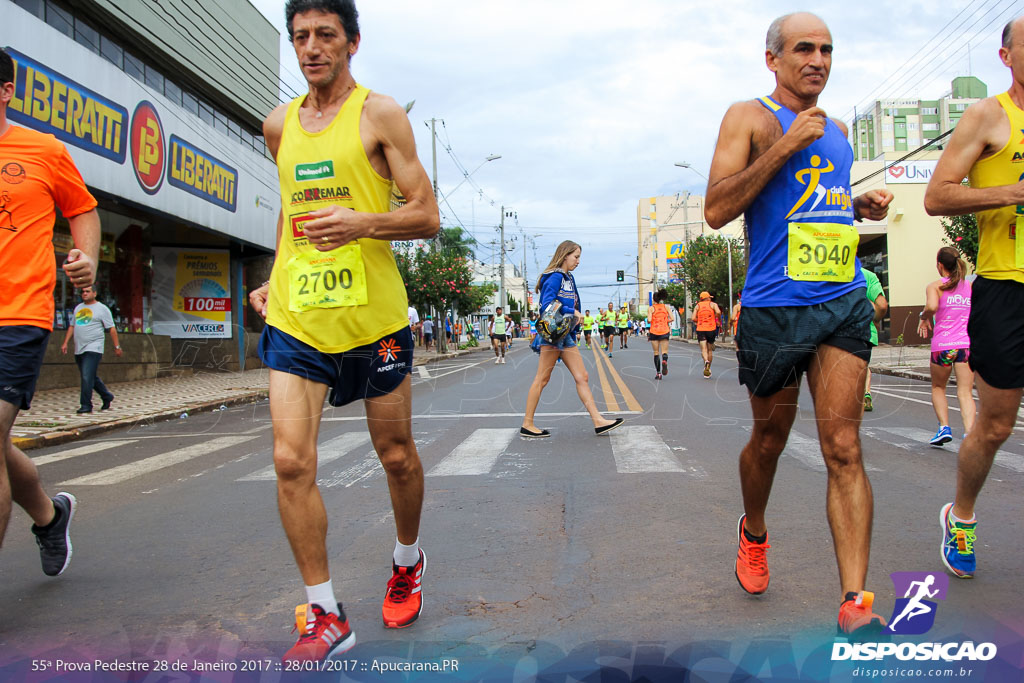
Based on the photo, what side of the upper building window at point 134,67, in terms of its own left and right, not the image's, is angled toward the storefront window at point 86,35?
right

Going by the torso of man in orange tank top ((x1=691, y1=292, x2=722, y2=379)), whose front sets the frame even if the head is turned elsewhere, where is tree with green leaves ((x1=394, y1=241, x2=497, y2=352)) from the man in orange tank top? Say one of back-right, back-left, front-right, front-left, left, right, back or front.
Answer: front-left

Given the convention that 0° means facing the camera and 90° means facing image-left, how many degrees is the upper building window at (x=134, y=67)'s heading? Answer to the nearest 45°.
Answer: approximately 315°

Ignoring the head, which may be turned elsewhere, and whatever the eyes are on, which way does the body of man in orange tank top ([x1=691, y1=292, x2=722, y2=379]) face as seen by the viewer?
away from the camera

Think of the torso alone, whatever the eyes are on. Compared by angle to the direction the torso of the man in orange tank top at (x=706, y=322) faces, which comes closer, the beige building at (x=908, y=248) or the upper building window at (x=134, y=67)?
the beige building

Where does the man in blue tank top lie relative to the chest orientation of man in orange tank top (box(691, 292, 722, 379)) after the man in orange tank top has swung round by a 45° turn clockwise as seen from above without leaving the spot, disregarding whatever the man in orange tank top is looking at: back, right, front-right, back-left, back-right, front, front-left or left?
back-right

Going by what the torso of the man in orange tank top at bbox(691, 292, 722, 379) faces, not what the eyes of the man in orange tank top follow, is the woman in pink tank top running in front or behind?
behind

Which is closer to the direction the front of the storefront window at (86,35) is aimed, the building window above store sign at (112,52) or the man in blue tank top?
the man in blue tank top

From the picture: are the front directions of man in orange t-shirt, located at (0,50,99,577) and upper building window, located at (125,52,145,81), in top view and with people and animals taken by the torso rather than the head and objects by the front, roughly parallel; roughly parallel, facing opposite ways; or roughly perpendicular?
roughly perpendicular
